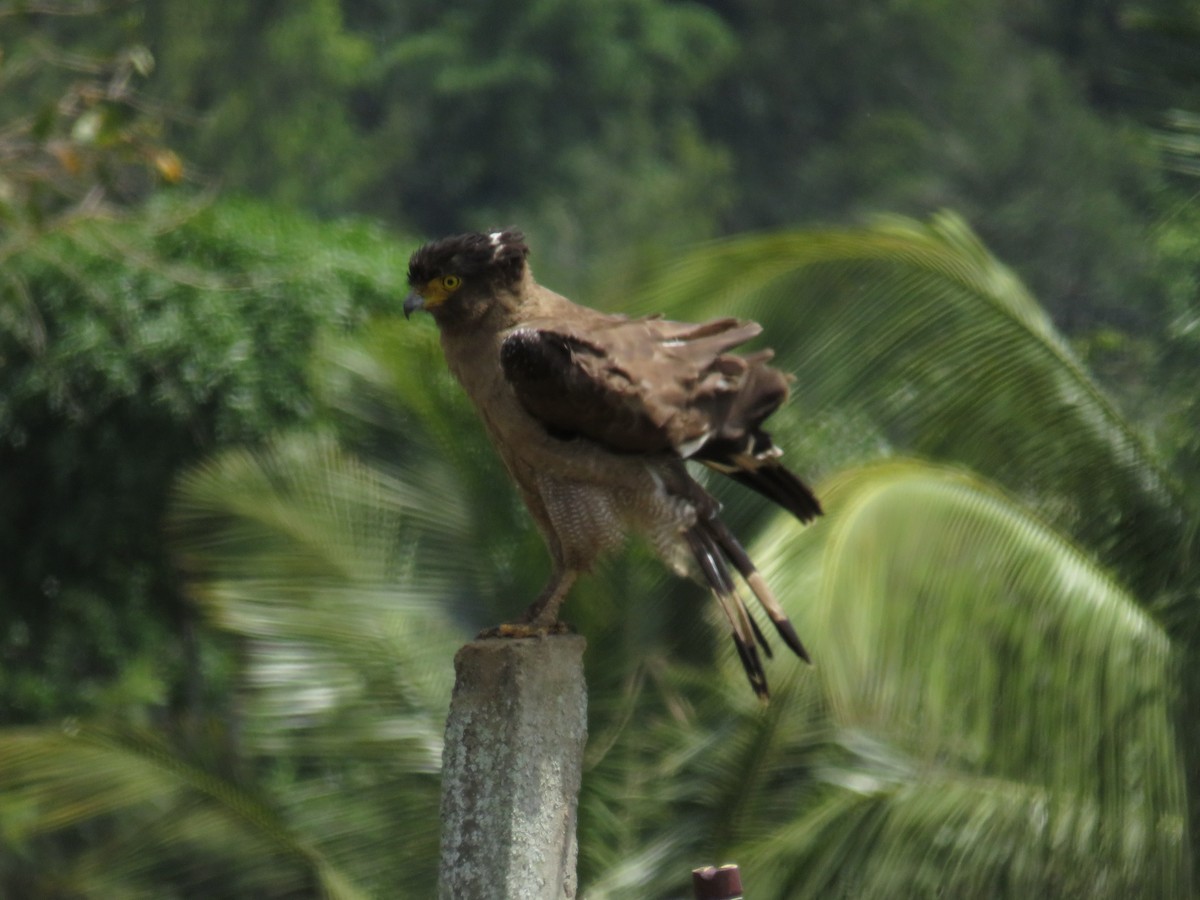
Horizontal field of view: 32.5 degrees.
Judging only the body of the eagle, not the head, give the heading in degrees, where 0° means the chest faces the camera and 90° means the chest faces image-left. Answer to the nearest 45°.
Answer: approximately 90°

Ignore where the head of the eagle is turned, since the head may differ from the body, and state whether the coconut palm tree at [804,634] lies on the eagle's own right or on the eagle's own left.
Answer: on the eagle's own right
